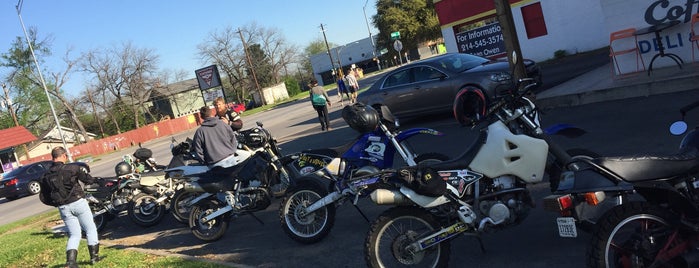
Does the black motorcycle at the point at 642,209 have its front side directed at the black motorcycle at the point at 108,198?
no

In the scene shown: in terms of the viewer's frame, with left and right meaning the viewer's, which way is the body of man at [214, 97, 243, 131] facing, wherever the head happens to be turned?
facing the viewer and to the left of the viewer

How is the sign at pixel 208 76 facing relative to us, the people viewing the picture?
facing the viewer

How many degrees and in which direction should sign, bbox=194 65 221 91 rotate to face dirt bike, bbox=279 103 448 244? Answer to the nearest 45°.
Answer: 0° — it already faces it

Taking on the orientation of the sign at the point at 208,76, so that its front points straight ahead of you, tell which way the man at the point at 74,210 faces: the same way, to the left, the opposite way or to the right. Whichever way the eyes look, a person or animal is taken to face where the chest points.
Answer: the opposite way

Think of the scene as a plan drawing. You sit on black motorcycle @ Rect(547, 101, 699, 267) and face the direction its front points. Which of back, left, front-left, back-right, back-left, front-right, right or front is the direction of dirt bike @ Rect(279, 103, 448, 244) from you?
left

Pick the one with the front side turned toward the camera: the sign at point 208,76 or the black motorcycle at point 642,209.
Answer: the sign

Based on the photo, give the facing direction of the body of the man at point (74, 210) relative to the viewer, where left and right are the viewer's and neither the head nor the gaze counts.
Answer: facing away from the viewer

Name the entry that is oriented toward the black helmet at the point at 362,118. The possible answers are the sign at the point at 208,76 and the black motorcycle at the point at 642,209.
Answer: the sign

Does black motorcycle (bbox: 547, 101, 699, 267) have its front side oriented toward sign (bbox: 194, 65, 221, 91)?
no

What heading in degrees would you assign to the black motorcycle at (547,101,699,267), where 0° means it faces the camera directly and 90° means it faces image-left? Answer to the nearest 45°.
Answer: approximately 225°

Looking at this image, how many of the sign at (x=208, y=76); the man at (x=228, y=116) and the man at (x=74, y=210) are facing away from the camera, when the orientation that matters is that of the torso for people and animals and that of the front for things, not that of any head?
1

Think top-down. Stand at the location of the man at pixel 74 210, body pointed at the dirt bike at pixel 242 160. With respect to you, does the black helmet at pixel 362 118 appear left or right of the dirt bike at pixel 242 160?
right

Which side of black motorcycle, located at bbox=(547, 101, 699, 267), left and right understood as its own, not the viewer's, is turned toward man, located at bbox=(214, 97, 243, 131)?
left

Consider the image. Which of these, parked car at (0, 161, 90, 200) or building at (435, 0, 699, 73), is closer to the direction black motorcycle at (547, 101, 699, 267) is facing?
the building

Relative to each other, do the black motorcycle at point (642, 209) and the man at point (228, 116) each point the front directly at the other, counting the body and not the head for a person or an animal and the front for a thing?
no

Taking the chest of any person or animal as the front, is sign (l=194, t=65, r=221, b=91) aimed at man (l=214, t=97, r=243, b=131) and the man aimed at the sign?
no

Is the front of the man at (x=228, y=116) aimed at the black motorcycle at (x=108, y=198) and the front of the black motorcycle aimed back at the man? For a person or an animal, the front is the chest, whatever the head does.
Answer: no

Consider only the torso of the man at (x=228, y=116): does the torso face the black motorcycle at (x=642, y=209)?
no
